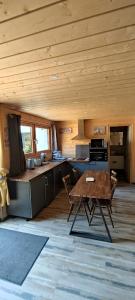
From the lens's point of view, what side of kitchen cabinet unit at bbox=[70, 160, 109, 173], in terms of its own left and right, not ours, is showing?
front

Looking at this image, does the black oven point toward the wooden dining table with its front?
yes

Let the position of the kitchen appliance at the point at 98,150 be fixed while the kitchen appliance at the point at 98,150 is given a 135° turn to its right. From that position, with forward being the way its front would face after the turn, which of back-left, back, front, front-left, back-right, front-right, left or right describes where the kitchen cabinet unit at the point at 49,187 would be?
left

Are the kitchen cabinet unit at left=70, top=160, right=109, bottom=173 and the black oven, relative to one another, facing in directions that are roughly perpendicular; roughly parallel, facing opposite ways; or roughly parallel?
roughly parallel

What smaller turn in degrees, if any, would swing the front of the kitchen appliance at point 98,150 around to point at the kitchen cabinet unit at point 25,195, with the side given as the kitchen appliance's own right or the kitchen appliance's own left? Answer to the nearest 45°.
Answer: approximately 45° to the kitchen appliance's own right

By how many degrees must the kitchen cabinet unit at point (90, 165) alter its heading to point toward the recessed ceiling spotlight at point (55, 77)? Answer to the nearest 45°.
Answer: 0° — it already faces it

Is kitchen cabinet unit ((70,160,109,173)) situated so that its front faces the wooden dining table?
yes

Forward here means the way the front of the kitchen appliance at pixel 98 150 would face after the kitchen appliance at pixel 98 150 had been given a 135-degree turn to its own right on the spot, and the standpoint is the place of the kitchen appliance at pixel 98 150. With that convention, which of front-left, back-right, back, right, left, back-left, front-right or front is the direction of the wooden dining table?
back-left

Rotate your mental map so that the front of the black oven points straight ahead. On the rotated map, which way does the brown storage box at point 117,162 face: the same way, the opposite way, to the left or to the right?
the same way

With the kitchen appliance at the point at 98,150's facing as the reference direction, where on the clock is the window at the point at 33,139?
The window is roughly at 2 o'clock from the kitchen appliance.

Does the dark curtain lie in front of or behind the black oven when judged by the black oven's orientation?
in front

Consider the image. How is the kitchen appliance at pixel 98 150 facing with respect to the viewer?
toward the camera

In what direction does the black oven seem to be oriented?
toward the camera

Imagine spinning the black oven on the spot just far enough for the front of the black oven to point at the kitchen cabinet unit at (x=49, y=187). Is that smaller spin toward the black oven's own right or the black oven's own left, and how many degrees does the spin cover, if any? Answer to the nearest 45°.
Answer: approximately 45° to the black oven's own right

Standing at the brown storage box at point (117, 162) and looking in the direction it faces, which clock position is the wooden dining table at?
The wooden dining table is roughly at 12 o'clock from the brown storage box.

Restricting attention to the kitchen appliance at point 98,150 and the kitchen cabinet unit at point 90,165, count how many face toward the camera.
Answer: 2
